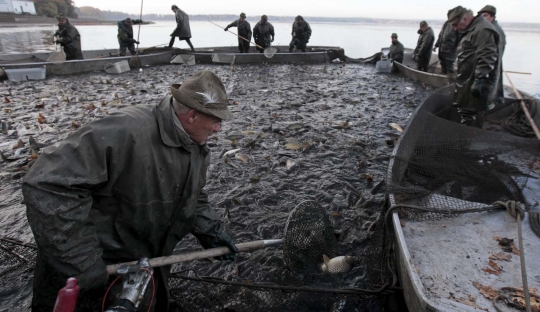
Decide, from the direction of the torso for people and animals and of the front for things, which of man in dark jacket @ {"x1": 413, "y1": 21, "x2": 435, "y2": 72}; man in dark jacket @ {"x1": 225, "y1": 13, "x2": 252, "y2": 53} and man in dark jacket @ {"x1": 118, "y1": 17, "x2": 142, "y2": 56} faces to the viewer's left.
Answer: man in dark jacket @ {"x1": 413, "y1": 21, "x2": 435, "y2": 72}

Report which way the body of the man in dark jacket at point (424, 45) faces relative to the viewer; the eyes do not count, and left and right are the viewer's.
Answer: facing to the left of the viewer

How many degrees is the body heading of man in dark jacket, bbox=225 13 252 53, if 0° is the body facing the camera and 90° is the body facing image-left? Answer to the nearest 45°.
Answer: approximately 0°

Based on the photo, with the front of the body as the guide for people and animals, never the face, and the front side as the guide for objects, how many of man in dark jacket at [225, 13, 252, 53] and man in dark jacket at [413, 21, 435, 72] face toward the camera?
1

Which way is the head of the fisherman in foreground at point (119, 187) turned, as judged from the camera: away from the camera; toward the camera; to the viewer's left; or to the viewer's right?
to the viewer's right

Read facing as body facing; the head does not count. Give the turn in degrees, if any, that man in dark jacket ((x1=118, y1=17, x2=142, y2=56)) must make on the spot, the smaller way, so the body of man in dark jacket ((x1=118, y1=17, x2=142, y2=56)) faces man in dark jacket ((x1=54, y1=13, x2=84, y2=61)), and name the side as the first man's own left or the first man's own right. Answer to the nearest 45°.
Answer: approximately 90° to the first man's own right
